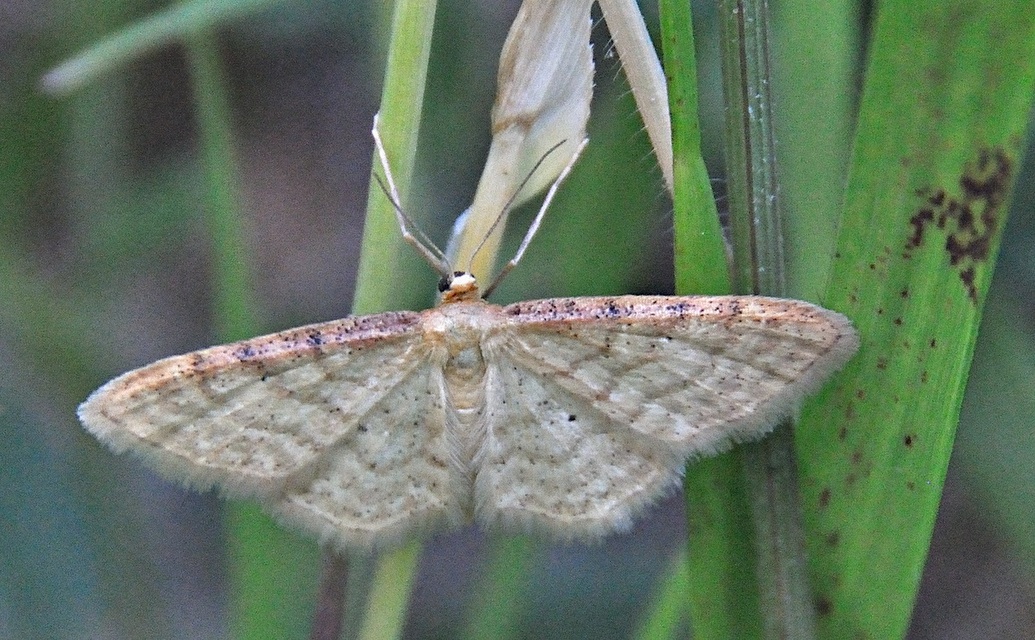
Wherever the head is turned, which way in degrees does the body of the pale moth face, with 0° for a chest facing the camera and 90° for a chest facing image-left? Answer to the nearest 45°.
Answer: approximately 180°

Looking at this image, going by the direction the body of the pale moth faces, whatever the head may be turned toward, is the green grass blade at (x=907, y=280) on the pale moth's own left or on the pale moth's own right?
on the pale moth's own right
